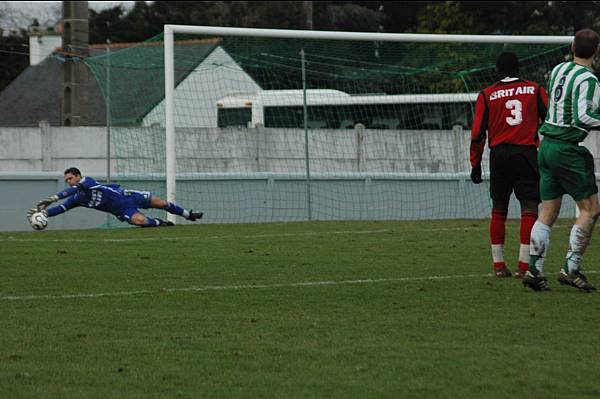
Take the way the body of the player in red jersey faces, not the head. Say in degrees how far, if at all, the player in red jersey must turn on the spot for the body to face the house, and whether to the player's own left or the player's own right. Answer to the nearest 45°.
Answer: approximately 45° to the player's own left

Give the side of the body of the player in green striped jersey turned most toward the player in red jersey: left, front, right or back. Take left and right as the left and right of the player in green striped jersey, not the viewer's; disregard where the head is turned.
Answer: left

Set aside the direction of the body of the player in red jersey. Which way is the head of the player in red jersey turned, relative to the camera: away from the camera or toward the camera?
away from the camera

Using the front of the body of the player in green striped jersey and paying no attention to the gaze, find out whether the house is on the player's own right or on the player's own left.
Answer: on the player's own left

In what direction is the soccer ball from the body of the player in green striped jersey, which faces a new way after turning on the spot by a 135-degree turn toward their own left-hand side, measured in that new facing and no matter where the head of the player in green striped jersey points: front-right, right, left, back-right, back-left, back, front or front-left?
front-right

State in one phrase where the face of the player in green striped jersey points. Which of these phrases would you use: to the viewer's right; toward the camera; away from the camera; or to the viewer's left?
away from the camera

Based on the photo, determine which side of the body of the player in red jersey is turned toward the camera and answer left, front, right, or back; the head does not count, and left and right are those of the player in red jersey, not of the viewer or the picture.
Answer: back
